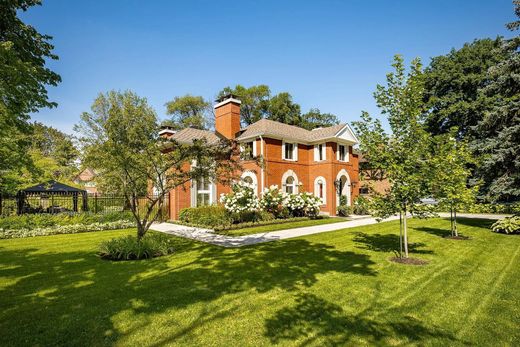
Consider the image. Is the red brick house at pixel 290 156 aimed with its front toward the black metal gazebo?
no

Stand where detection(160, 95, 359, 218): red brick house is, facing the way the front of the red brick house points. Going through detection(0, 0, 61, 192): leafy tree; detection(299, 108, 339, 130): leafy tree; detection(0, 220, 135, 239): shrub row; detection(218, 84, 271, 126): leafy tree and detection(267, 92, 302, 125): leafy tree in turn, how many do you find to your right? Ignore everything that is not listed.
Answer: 2

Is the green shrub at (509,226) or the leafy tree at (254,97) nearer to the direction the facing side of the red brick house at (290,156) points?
the green shrub

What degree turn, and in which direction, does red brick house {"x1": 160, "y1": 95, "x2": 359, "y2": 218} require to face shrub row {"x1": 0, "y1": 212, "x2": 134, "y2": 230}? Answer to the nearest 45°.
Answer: approximately 90° to its right

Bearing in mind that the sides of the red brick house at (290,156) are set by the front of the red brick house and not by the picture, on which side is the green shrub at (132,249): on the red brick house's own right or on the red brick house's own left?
on the red brick house's own right

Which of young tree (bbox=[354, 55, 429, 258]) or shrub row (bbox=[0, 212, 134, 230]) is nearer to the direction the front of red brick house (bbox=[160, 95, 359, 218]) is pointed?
the young tree

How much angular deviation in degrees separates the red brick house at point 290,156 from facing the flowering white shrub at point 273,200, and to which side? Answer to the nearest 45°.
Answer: approximately 45° to its right

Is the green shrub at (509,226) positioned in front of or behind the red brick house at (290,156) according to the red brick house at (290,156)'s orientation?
in front

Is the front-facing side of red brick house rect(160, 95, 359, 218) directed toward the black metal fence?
no

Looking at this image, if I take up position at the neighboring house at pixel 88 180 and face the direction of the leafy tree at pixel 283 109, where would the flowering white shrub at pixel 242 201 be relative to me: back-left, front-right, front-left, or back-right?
front-right

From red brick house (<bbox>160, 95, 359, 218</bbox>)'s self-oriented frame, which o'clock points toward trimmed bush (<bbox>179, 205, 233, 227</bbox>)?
The trimmed bush is roughly at 3 o'clock from the red brick house.

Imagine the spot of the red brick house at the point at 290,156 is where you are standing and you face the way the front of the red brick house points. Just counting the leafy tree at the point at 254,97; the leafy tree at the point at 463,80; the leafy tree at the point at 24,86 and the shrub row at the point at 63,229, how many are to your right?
2

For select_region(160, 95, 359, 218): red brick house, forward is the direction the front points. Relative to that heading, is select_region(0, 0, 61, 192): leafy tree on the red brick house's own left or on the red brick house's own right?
on the red brick house's own right

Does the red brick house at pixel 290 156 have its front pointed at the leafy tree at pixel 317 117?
no

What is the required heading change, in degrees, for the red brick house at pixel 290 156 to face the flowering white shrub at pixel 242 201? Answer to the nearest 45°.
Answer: approximately 90° to its right
